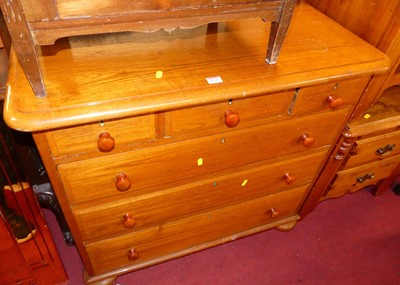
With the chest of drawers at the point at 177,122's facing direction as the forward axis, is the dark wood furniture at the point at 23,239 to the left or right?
on its right

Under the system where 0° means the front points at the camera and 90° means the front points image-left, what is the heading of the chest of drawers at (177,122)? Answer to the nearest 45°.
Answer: approximately 0°

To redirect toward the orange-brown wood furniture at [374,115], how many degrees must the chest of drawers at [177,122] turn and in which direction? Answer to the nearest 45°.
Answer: approximately 135° to its left
